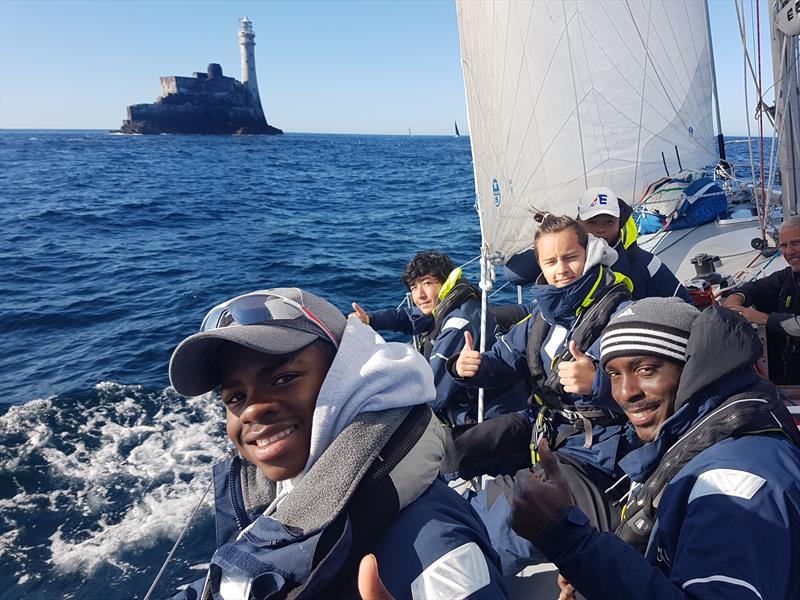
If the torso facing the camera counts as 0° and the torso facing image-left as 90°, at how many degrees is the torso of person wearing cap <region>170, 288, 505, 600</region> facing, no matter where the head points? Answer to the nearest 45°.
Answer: approximately 45°

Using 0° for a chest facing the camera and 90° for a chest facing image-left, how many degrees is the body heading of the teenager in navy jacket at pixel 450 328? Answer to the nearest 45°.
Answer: approximately 45°

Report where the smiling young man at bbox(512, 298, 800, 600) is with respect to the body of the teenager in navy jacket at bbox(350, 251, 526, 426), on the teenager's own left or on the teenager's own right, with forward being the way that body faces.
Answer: on the teenager's own left

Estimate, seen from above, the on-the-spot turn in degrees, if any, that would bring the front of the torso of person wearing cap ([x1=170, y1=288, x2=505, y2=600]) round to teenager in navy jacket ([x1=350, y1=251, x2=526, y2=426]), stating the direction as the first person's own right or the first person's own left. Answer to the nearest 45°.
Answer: approximately 135° to the first person's own right
